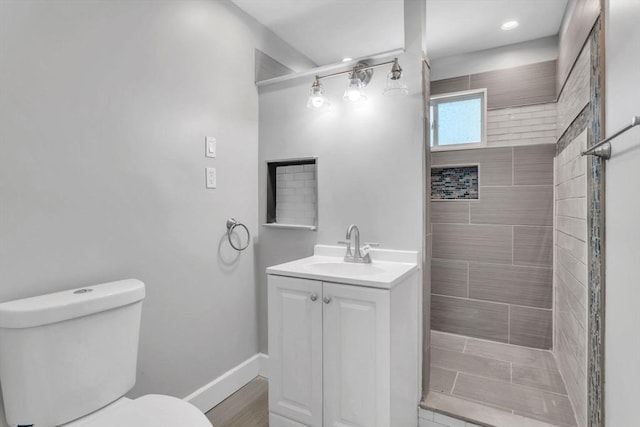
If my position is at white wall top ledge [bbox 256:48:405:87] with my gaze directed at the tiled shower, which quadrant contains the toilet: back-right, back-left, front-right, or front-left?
back-right

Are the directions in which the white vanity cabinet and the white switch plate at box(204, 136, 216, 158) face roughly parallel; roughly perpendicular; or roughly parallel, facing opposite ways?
roughly perpendicular

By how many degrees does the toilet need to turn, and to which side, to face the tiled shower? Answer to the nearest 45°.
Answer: approximately 45° to its left

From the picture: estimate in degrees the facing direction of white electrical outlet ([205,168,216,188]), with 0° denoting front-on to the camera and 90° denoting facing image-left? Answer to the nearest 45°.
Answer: approximately 315°

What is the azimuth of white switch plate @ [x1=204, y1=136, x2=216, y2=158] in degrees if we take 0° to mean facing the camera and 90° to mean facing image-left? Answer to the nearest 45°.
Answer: approximately 315°

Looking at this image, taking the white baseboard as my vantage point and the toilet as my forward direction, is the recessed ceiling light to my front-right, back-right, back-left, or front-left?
back-left

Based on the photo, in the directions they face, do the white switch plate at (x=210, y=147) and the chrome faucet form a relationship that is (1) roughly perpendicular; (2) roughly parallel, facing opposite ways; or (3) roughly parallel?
roughly perpendicular

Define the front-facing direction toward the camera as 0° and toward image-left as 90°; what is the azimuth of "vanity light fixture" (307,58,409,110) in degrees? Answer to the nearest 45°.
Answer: approximately 45°
